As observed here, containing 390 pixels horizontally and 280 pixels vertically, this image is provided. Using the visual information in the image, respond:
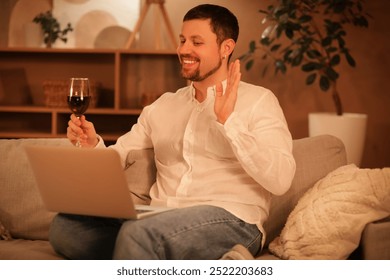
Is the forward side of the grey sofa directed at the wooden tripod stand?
no

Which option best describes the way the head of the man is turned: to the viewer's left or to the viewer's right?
to the viewer's left

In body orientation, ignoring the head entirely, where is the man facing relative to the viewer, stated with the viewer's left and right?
facing the viewer and to the left of the viewer

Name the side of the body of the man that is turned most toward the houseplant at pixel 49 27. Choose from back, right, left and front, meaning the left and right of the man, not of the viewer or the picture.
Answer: right

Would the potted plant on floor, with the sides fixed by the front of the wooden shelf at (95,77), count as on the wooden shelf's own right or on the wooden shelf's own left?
on the wooden shelf's own left

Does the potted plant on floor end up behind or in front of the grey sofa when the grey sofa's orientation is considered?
behind

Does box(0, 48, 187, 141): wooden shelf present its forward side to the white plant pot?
no

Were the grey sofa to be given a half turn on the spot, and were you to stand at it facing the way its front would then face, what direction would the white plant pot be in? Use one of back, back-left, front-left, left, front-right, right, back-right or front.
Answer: front-right

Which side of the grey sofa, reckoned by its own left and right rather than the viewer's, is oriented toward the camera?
front

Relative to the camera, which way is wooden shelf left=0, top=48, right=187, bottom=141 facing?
toward the camera

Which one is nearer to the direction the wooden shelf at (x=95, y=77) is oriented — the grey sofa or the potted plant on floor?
the grey sofa

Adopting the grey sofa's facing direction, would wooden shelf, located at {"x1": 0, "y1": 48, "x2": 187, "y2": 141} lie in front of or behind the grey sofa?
behind

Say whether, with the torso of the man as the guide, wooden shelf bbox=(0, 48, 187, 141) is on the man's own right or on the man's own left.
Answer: on the man's own right

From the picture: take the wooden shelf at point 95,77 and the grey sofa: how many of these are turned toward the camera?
2

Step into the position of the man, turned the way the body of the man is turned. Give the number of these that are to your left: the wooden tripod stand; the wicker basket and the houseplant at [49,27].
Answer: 0
